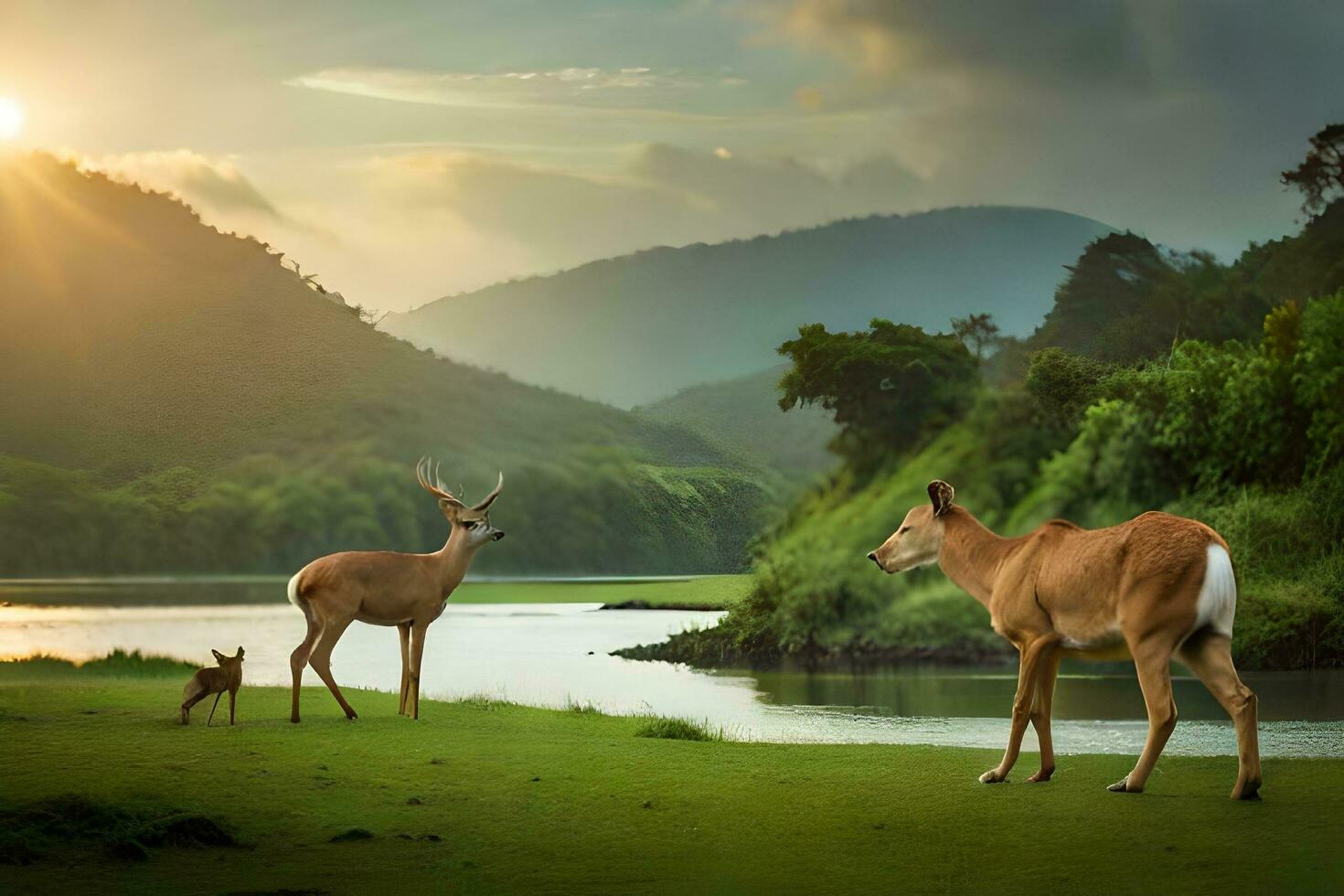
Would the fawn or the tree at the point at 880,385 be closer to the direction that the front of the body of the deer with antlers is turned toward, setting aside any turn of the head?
the tree

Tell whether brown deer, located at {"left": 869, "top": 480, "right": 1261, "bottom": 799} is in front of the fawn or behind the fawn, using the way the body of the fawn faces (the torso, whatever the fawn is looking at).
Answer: in front

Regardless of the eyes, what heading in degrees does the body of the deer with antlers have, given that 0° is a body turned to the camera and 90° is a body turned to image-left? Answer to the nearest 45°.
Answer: approximately 270°

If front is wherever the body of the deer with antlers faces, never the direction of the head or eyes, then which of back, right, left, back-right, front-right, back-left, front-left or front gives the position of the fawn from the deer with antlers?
back-right

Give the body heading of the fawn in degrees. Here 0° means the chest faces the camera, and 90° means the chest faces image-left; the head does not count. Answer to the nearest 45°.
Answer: approximately 270°

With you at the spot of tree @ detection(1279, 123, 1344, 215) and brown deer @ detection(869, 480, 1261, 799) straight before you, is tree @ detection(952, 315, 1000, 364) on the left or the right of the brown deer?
right

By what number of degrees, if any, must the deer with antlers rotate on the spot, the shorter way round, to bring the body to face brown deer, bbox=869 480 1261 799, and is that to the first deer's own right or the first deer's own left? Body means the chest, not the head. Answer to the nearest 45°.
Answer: approximately 45° to the first deer's own right

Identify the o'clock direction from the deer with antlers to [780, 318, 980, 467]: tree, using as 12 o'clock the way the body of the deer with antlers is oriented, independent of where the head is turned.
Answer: The tree is roughly at 10 o'clock from the deer with antlers.

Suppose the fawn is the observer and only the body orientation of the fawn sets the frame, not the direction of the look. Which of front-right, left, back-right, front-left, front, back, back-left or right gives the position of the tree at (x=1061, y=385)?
front-left

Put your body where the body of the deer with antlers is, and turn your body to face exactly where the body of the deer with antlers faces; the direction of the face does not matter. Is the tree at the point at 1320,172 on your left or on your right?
on your left

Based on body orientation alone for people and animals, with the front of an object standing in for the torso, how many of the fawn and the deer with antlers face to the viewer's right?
2
